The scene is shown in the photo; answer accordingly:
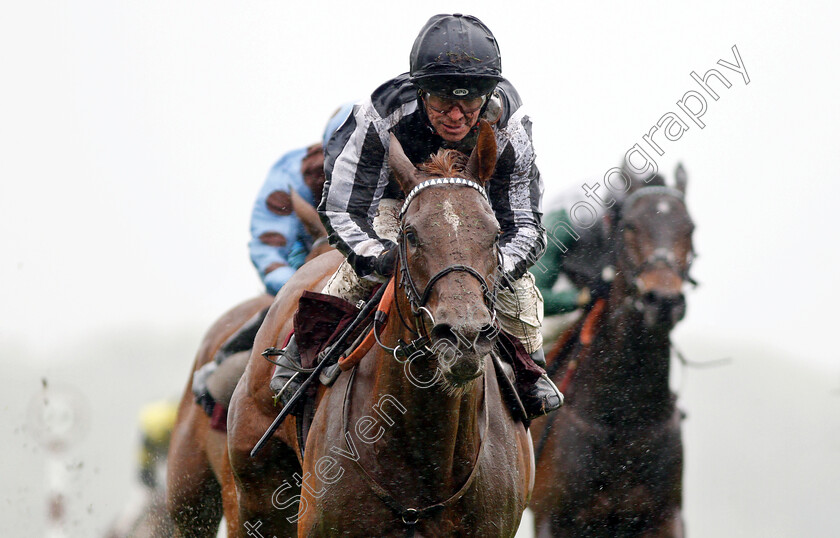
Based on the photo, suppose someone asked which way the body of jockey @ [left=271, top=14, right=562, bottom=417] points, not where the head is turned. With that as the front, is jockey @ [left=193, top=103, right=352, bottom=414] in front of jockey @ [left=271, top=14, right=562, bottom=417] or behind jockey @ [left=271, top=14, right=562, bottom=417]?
behind

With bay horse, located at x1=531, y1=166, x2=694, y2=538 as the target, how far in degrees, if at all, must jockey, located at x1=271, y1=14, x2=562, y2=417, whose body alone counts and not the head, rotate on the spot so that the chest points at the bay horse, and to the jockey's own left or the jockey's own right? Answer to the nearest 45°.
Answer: approximately 135° to the jockey's own left

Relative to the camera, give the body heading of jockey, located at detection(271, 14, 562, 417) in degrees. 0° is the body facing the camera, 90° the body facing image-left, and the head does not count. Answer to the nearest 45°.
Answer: approximately 0°
